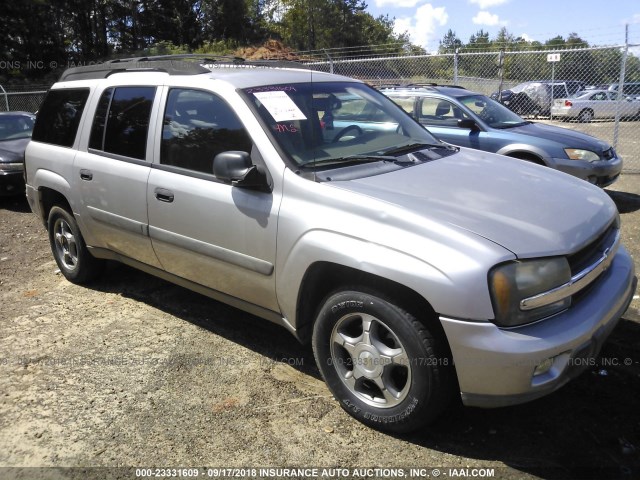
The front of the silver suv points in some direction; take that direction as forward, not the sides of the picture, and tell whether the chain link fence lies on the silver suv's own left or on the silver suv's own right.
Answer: on the silver suv's own left

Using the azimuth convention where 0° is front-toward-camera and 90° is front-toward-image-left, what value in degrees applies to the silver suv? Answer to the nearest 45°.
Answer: approximately 315°

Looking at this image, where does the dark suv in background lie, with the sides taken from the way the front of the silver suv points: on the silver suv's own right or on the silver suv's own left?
on the silver suv's own left

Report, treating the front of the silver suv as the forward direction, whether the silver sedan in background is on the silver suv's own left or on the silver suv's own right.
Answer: on the silver suv's own left
